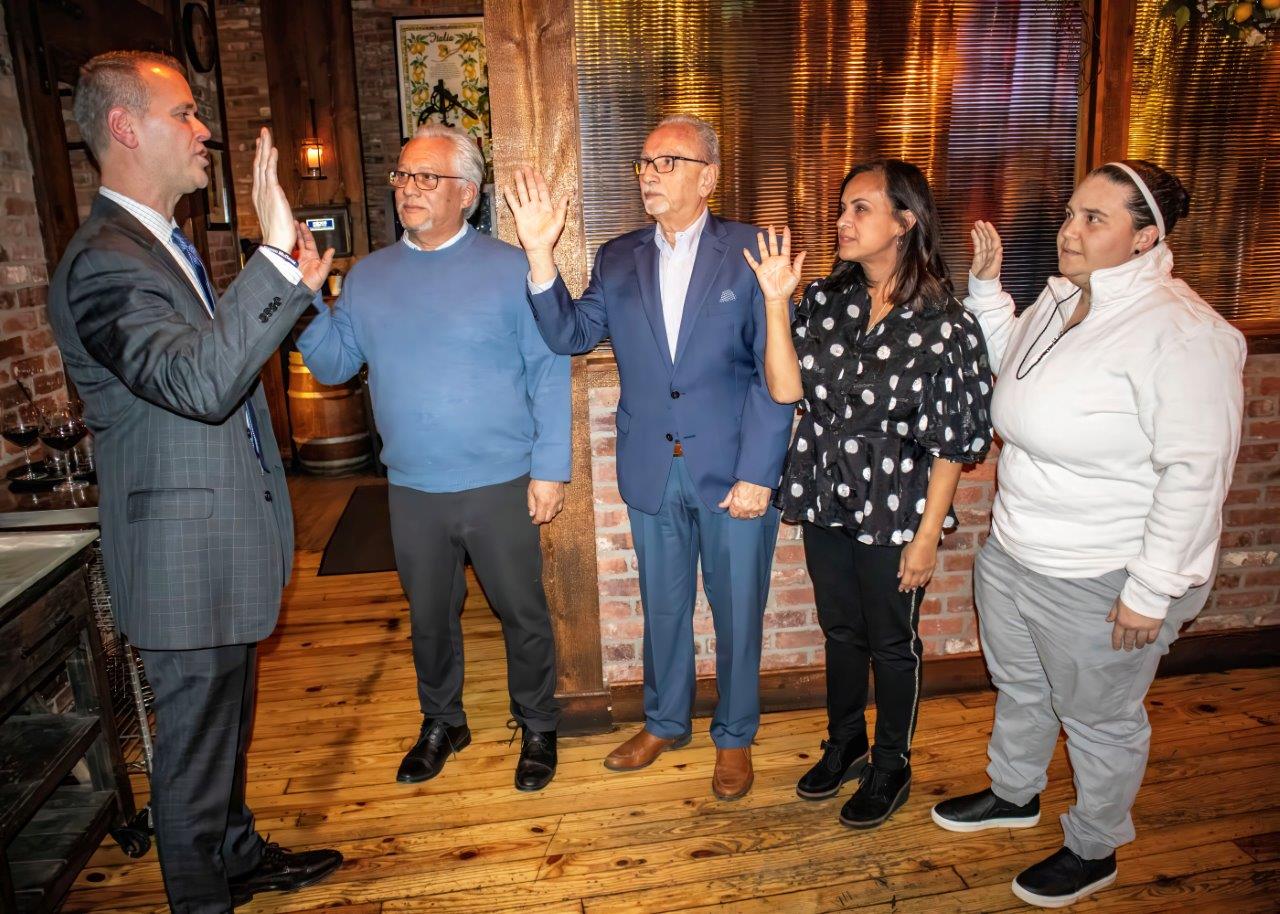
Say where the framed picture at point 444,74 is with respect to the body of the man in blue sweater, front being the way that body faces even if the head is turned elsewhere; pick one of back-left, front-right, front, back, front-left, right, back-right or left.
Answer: back-right

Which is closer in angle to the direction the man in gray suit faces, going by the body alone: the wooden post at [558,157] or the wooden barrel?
the wooden post

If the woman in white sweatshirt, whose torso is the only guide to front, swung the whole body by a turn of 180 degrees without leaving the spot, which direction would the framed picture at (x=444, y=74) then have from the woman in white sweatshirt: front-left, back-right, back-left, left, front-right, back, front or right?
left

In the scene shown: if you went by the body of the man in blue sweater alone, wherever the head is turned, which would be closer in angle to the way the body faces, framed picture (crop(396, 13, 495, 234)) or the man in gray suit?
the man in gray suit

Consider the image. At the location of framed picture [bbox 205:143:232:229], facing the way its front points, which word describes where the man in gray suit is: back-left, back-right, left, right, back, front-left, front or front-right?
front-right

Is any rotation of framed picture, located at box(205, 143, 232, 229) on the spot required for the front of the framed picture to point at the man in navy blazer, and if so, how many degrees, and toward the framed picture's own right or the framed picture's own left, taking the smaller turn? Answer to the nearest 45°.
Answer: approximately 45° to the framed picture's own right

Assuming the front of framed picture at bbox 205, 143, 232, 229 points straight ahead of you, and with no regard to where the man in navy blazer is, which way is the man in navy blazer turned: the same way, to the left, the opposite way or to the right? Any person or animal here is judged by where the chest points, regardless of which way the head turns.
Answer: to the right

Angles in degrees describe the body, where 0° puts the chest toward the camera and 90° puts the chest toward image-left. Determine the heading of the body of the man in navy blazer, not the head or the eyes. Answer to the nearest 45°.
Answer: approximately 45°

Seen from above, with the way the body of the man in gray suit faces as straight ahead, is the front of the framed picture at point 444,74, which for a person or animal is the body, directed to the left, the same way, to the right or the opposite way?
to the right

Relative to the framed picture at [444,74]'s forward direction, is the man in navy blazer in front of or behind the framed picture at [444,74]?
in front

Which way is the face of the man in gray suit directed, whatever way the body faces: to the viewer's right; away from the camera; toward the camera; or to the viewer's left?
to the viewer's right

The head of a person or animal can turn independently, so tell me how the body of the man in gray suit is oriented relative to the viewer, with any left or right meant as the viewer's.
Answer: facing to the right of the viewer
